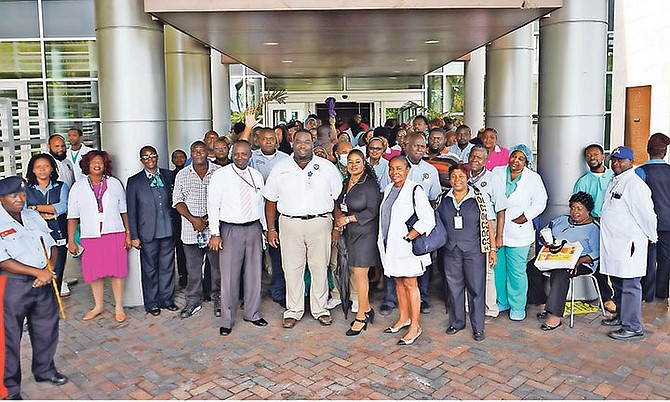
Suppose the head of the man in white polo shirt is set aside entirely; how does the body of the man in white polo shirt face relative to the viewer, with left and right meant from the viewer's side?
facing the viewer

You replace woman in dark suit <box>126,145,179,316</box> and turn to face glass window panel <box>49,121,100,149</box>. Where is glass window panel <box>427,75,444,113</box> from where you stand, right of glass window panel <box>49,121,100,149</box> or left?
right

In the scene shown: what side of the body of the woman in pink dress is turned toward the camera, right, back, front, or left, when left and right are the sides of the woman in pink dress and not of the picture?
front

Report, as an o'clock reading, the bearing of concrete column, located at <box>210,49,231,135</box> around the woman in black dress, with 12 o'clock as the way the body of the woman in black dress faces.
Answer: The concrete column is roughly at 4 o'clock from the woman in black dress.

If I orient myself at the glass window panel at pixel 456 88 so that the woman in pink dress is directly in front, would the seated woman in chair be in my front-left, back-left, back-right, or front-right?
front-left

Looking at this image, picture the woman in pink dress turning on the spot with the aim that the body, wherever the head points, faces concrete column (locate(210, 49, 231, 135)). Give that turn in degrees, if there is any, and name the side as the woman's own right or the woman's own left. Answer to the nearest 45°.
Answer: approximately 180°

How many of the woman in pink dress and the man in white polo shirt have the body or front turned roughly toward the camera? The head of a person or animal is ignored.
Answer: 2

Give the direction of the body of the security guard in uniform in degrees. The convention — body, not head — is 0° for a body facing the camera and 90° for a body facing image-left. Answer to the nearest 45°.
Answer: approximately 315°

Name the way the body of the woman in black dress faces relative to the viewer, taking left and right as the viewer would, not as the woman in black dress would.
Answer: facing the viewer and to the left of the viewer

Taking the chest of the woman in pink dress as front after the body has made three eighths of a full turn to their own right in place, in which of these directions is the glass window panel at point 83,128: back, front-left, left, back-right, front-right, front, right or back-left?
front-right

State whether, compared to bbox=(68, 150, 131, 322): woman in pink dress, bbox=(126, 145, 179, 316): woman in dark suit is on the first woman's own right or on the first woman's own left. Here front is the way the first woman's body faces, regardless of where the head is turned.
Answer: on the first woman's own left
